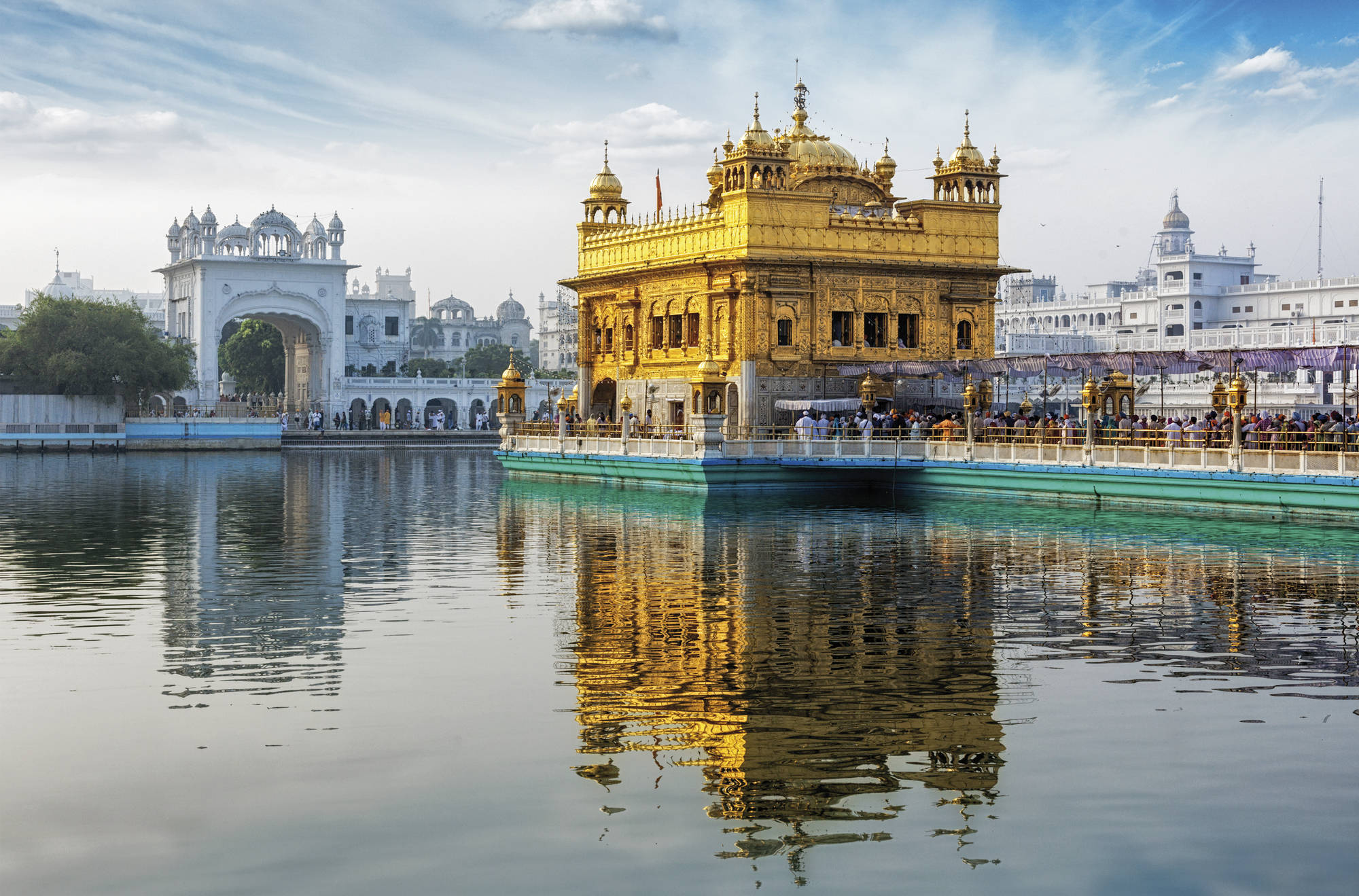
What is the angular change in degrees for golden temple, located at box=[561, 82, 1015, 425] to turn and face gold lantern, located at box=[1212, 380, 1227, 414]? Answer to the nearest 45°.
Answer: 0° — it already faces it

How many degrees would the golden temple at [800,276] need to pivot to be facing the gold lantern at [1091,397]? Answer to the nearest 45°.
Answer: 0° — it already faces it

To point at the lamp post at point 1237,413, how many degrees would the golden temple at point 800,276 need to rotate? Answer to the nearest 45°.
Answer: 0° — it already faces it

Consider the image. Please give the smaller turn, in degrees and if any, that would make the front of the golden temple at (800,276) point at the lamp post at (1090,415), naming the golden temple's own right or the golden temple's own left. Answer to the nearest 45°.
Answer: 0° — it already faces it

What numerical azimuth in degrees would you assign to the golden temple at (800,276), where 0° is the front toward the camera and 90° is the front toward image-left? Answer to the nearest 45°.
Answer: approximately 315°
